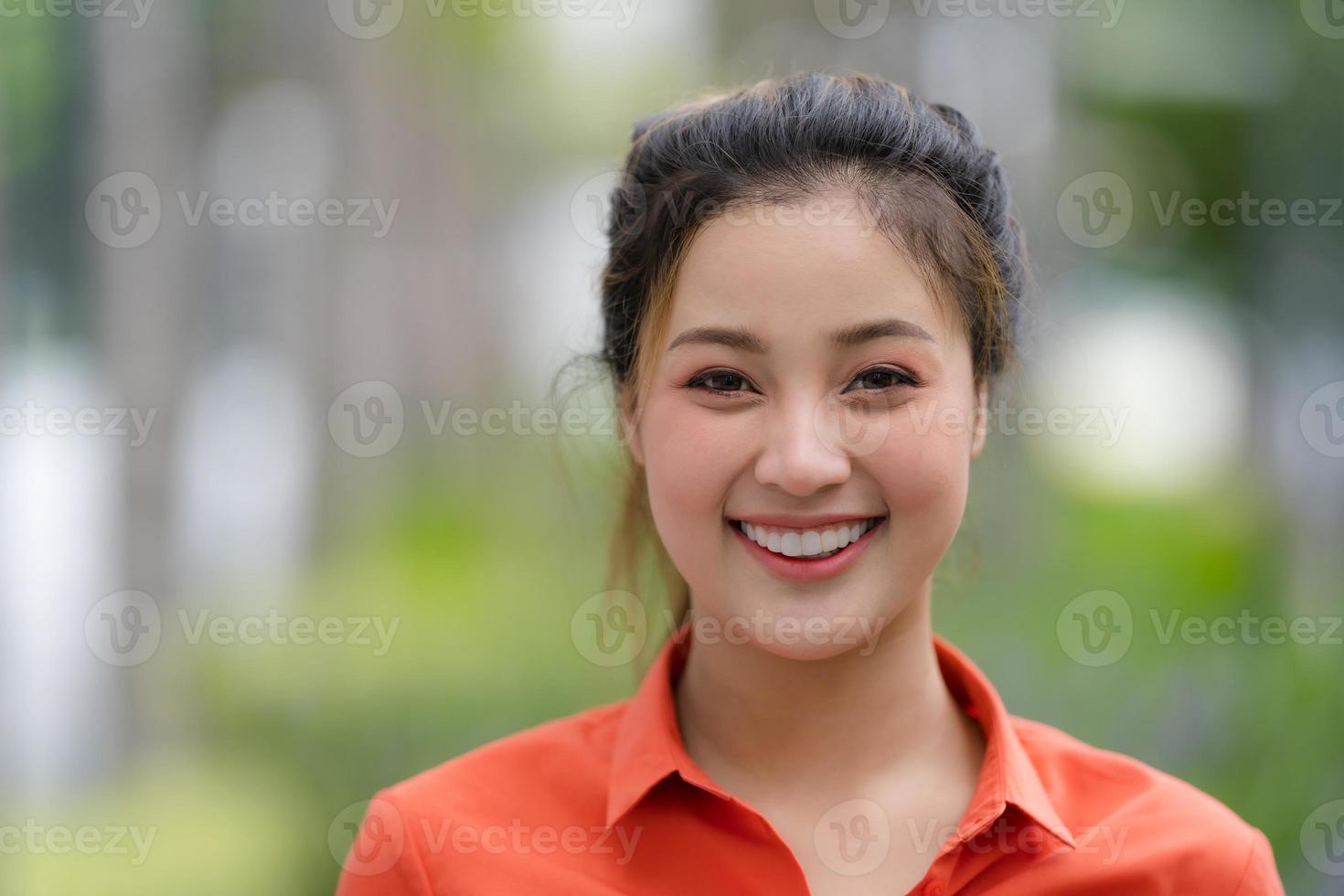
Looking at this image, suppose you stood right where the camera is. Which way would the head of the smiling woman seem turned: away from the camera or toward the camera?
toward the camera

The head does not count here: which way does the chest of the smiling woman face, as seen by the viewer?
toward the camera
